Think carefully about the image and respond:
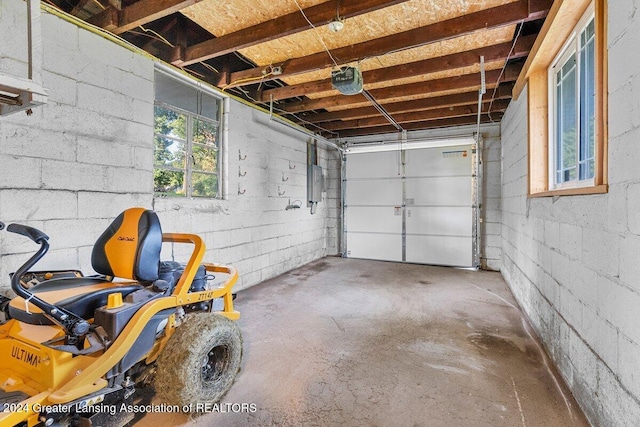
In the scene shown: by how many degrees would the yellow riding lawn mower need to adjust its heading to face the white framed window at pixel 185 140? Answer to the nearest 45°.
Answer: approximately 135° to its right

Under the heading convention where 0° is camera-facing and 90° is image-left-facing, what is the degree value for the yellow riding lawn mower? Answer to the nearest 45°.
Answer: approximately 45°

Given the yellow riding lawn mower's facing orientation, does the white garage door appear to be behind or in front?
behind
